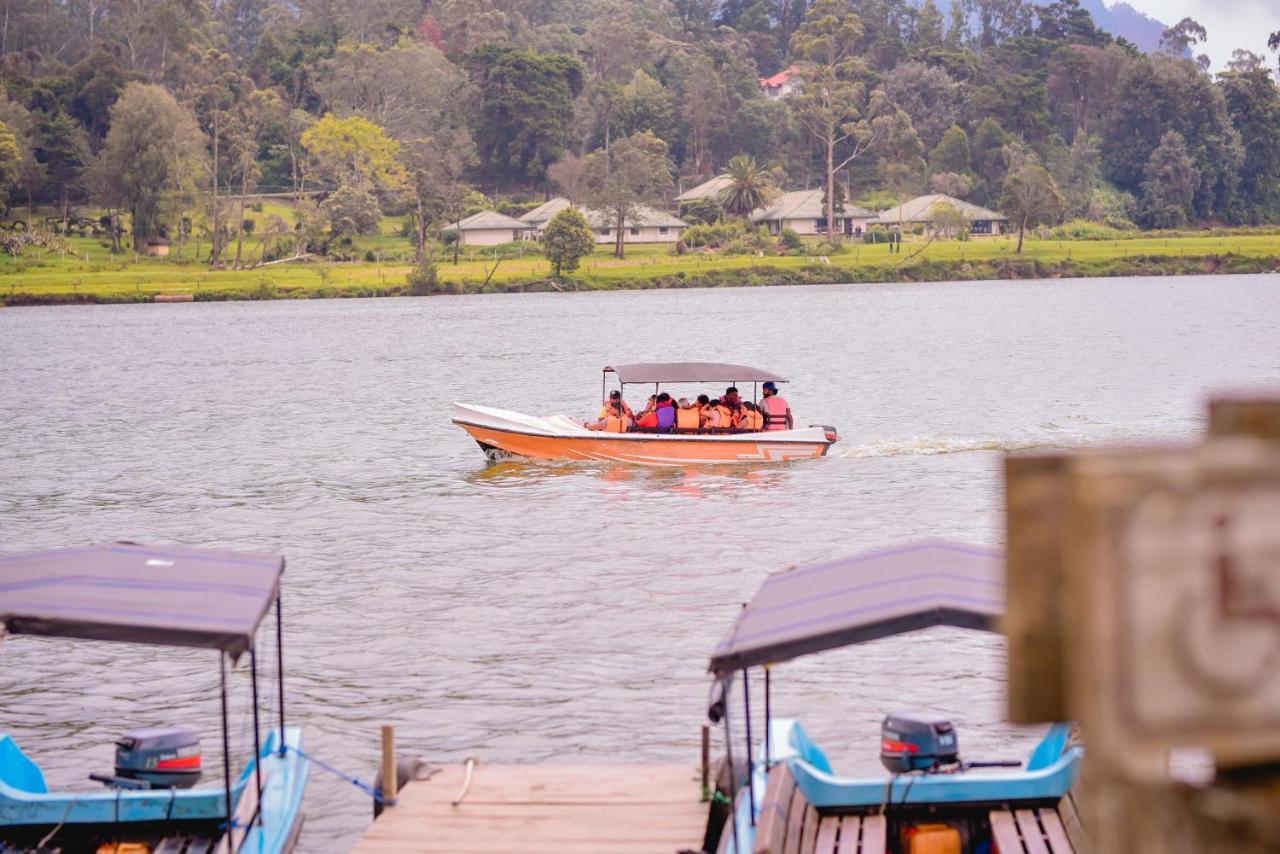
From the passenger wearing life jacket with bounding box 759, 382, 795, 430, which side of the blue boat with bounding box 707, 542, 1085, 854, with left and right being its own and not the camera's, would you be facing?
back

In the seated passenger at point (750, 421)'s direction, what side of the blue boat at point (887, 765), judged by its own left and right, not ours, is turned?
back

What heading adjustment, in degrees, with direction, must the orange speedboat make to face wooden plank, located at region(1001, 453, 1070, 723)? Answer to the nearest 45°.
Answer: approximately 90° to its left

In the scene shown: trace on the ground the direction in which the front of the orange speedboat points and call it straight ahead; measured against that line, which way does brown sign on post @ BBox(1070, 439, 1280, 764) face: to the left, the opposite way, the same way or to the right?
to the left

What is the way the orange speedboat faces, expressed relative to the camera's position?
facing to the left of the viewer

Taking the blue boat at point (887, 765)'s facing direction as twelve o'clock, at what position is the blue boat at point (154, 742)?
the blue boat at point (154, 742) is roughly at 3 o'clock from the blue boat at point (887, 765).

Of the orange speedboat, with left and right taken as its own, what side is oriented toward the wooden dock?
left

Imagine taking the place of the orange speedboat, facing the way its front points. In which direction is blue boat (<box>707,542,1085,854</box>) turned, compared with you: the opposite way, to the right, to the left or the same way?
to the left

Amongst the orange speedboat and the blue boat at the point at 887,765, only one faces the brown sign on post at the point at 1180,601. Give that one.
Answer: the blue boat

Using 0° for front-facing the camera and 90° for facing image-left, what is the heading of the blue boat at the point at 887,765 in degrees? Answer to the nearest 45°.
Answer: approximately 0°

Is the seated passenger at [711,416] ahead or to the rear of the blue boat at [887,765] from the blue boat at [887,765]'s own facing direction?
to the rear

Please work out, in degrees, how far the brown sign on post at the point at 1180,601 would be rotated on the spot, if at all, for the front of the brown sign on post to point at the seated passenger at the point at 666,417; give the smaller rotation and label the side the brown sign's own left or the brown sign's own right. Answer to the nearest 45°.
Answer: approximately 180°

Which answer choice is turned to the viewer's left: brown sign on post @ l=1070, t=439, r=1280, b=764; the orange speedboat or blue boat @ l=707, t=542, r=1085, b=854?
the orange speedboat

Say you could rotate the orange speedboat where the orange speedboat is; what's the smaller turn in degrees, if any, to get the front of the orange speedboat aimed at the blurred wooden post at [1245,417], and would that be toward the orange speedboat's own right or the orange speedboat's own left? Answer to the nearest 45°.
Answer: approximately 90° to the orange speedboat's own left

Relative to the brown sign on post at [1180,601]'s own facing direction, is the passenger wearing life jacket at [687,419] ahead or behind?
behind

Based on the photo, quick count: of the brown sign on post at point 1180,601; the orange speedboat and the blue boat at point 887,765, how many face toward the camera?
2

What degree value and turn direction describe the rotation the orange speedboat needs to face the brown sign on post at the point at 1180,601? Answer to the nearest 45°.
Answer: approximately 90° to its left
